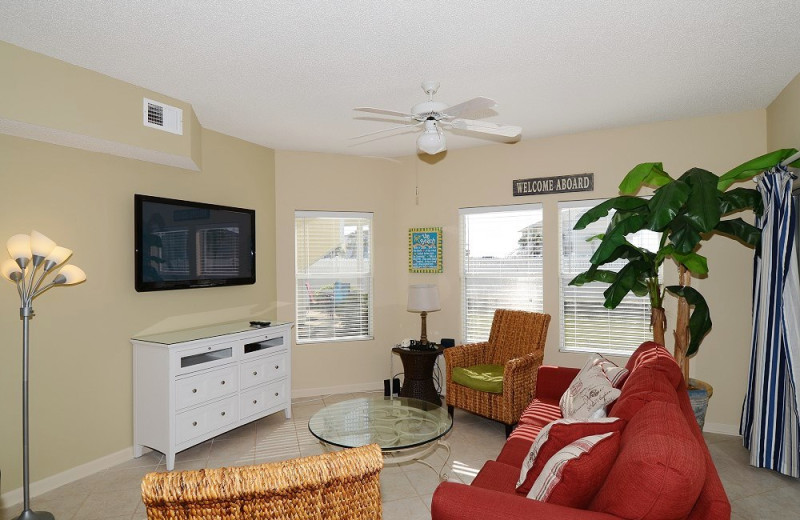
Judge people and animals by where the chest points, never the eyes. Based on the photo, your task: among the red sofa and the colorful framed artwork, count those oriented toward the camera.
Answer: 1

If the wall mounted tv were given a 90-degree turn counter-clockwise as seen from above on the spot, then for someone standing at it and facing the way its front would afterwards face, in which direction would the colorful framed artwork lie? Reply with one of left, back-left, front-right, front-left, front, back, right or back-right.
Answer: front-right

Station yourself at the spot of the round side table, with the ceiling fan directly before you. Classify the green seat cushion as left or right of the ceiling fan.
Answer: left

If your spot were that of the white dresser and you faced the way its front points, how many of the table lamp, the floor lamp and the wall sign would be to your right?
1

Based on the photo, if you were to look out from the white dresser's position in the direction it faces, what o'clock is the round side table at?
The round side table is roughly at 10 o'clock from the white dresser.

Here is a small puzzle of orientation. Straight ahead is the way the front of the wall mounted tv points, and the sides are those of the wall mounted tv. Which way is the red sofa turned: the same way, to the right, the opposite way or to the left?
the opposite way

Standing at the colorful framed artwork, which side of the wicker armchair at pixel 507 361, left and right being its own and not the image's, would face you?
right

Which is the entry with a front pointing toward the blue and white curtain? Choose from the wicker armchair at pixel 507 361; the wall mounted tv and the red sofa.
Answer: the wall mounted tv

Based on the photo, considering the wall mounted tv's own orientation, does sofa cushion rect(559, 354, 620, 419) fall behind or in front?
in front

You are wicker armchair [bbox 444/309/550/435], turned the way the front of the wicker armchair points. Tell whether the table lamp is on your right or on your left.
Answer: on your right

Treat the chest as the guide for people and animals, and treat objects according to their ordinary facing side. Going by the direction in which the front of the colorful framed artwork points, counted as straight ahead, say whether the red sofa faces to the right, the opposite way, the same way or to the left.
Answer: to the right
